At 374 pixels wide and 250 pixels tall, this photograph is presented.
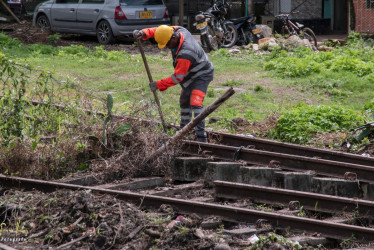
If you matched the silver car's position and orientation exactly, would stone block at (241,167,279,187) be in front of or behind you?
behind

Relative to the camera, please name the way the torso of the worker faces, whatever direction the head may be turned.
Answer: to the viewer's left

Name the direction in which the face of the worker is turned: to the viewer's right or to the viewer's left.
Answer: to the viewer's left

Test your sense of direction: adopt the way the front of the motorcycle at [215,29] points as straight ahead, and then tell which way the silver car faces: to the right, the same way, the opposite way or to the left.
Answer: to the left

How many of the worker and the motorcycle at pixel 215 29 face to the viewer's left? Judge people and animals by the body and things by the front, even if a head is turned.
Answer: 1

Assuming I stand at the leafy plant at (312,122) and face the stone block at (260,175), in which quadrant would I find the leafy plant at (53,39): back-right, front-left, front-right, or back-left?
back-right

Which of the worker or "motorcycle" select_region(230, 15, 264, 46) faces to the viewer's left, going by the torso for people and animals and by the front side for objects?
the worker

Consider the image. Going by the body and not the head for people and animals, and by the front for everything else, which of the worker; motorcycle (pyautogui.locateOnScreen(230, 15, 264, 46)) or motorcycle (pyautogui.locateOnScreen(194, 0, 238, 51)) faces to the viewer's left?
the worker
